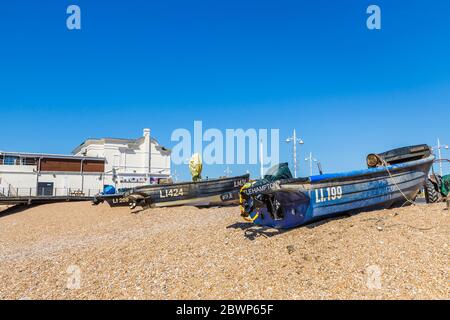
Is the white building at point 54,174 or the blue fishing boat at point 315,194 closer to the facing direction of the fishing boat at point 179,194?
the blue fishing boat

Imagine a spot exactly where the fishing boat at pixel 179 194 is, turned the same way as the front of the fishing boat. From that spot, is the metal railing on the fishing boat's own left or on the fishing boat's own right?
on the fishing boat's own left

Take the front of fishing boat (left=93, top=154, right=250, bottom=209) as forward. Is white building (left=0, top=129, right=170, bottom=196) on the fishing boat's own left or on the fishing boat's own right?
on the fishing boat's own left

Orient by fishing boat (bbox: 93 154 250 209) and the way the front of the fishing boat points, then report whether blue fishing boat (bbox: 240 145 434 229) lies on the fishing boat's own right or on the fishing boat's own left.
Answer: on the fishing boat's own right

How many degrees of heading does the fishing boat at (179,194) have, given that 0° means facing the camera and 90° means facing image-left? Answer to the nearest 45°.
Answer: approximately 270°

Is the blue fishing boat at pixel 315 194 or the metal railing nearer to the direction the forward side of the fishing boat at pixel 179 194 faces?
the blue fishing boat
